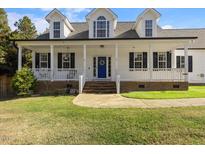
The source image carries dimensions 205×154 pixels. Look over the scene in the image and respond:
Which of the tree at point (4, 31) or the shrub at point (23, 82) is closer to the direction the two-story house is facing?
the shrub

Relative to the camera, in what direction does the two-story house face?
facing the viewer

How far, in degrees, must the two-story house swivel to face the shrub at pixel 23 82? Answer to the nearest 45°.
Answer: approximately 45° to its right

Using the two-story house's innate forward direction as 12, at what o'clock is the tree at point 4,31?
The tree is roughly at 4 o'clock from the two-story house.

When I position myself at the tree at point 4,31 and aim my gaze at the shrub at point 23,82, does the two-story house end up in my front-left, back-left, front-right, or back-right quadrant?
front-left

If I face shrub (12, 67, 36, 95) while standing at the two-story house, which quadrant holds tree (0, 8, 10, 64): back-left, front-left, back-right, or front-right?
front-right
